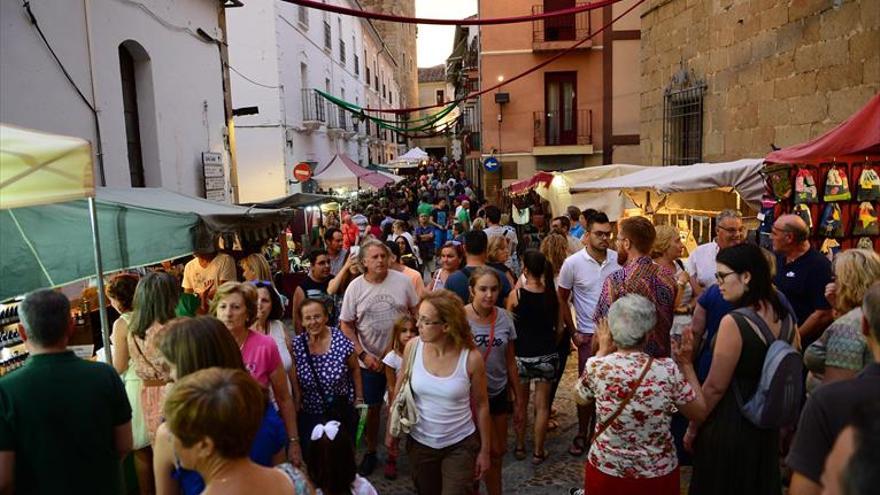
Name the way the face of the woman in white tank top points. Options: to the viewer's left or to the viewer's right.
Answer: to the viewer's left

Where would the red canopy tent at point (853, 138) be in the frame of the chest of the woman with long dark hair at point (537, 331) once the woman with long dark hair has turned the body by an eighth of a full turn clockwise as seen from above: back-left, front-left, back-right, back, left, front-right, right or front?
front-right

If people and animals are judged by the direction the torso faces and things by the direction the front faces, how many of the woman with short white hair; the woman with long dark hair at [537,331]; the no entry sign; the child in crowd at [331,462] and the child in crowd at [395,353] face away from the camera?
3

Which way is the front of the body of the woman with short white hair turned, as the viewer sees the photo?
away from the camera

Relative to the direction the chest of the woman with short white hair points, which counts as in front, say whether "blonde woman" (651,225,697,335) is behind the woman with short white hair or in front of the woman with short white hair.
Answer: in front

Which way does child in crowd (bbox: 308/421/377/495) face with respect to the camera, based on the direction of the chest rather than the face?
away from the camera

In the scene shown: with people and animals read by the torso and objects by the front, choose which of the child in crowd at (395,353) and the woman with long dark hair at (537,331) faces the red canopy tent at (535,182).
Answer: the woman with long dark hair

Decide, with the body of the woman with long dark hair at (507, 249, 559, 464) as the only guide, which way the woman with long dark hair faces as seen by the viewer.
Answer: away from the camera

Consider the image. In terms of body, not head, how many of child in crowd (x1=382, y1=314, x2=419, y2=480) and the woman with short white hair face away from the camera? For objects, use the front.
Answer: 1

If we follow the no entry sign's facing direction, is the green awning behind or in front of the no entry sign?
in front

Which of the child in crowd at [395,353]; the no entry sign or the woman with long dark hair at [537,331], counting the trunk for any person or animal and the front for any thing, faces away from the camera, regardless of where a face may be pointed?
the woman with long dark hair

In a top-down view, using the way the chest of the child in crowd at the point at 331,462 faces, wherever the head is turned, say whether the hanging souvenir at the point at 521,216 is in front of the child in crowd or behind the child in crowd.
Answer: in front

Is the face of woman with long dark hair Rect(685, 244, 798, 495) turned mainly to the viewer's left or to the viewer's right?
to the viewer's left
